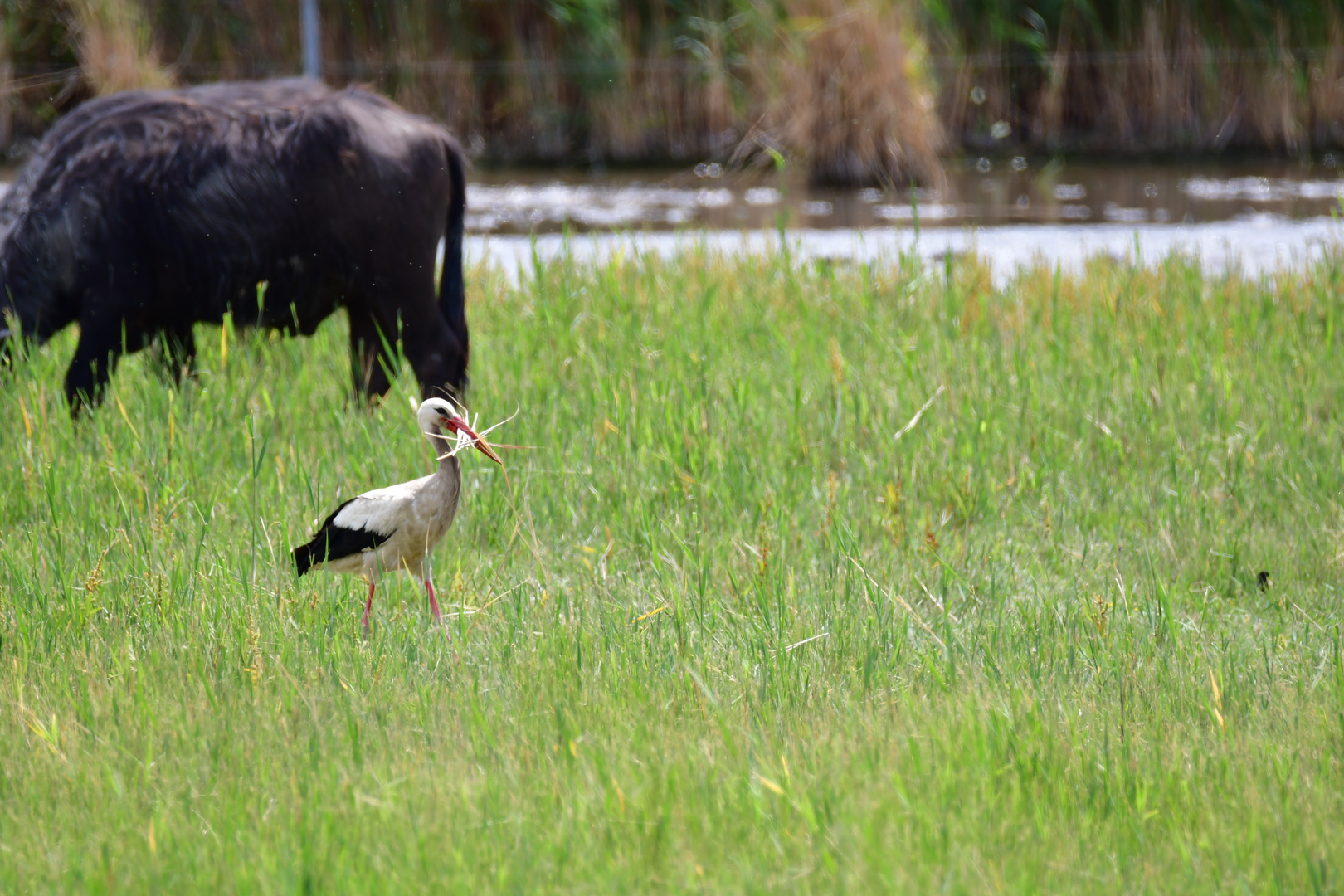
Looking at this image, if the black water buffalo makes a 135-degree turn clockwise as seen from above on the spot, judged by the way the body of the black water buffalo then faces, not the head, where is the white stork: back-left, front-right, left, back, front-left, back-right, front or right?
back-right

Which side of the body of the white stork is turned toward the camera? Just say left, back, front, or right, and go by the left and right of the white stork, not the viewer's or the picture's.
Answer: right

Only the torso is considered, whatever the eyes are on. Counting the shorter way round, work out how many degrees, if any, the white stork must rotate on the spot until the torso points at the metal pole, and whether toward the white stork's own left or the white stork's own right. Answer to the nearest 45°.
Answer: approximately 90° to the white stork's own left

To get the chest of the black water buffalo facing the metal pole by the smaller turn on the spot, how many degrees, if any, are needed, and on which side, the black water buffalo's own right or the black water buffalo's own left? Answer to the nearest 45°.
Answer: approximately 90° to the black water buffalo's own right

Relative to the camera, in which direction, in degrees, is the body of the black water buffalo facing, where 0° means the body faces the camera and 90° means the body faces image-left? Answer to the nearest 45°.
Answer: approximately 90°
